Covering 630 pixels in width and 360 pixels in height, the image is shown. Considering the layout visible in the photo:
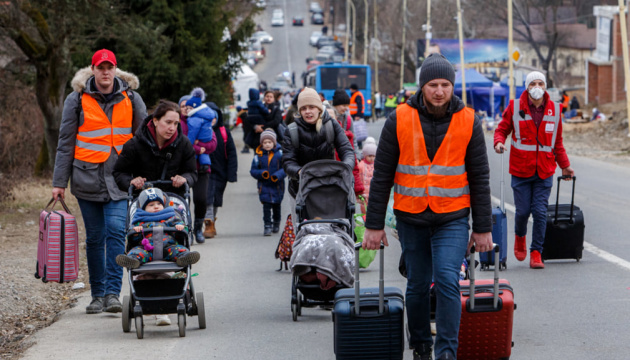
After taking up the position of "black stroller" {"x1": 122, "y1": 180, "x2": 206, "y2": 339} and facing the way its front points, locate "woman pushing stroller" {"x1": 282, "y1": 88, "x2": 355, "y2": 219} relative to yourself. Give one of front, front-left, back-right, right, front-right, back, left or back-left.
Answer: back-left

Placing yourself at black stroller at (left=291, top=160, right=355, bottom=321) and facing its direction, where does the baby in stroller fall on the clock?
The baby in stroller is roughly at 2 o'clock from the black stroller.

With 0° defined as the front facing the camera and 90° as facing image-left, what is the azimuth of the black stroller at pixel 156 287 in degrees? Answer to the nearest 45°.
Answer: approximately 0°

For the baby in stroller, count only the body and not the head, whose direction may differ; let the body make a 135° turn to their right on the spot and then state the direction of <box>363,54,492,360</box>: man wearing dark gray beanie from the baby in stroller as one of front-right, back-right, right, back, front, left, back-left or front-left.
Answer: back

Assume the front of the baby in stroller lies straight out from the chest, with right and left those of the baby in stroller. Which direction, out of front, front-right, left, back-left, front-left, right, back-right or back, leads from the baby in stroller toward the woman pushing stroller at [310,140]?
back-left

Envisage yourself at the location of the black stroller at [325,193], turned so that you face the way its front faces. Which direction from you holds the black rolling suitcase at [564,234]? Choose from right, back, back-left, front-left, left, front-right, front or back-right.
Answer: back-left
